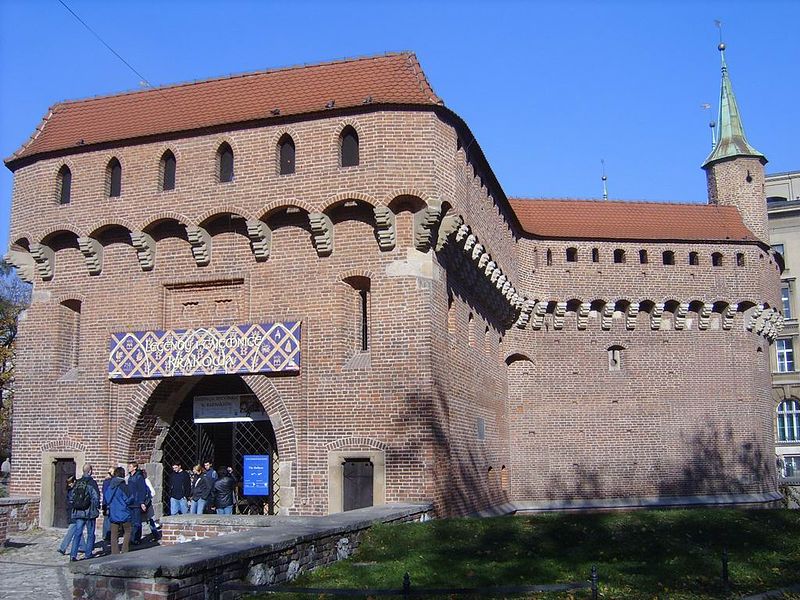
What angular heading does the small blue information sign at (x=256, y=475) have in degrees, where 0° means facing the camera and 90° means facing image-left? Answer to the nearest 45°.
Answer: approximately 0°

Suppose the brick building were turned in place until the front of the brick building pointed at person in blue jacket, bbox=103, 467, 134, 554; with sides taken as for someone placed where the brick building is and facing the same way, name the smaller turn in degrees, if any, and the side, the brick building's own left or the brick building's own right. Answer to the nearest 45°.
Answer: approximately 45° to the brick building's own right

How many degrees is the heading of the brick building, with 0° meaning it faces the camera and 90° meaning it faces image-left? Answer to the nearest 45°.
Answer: approximately 0°

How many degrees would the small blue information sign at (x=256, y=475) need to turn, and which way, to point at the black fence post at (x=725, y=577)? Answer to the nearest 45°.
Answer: approximately 45° to its left
